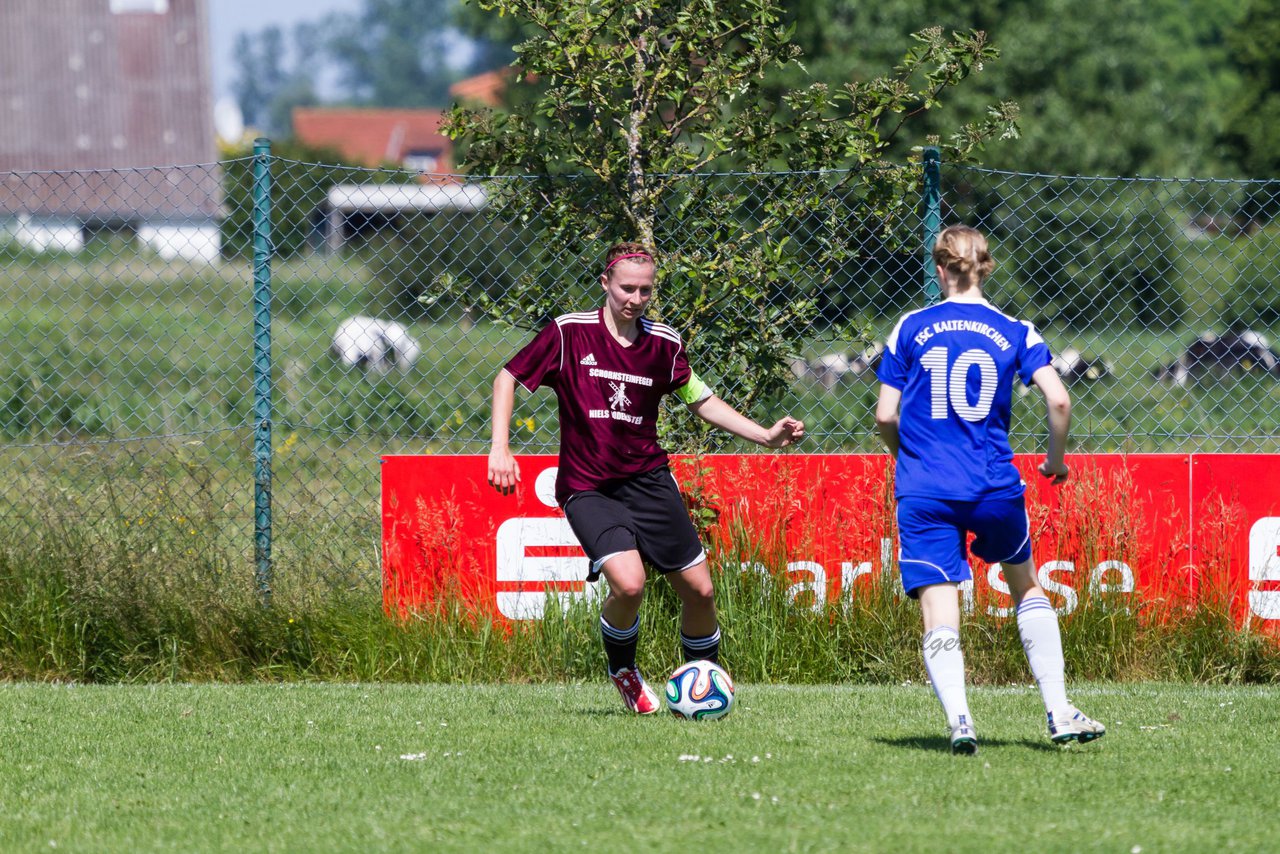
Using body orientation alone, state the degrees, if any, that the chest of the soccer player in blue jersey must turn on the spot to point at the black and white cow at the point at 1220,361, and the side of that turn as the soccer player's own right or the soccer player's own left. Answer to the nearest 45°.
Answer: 0° — they already face it

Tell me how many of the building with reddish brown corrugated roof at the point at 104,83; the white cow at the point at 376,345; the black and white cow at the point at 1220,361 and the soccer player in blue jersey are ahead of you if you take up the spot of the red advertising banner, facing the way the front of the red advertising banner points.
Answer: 1

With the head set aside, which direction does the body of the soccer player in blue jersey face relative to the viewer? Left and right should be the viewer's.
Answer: facing away from the viewer

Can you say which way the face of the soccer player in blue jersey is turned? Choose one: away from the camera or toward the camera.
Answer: away from the camera

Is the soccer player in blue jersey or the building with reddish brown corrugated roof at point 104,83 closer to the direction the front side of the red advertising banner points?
the soccer player in blue jersey

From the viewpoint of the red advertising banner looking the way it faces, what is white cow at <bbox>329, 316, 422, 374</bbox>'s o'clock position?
The white cow is roughly at 5 o'clock from the red advertising banner.

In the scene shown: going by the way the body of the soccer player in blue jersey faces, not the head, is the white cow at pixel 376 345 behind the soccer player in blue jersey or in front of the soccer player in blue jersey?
in front

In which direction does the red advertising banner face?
toward the camera
